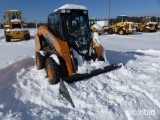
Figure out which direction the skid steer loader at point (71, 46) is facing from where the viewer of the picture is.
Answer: facing the viewer and to the right of the viewer

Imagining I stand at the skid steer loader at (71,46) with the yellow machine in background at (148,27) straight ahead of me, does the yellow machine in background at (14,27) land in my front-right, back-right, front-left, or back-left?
front-left

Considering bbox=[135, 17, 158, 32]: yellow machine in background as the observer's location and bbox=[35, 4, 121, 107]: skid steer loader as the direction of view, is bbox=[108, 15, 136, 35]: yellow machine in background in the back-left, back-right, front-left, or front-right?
front-right

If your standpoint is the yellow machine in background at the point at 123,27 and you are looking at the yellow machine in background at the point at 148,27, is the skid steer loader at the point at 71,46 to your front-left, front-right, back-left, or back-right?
back-right

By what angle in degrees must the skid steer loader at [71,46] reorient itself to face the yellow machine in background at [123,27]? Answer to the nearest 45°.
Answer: approximately 135° to its left

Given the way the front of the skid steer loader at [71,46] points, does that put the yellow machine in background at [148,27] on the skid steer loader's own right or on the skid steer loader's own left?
on the skid steer loader's own left

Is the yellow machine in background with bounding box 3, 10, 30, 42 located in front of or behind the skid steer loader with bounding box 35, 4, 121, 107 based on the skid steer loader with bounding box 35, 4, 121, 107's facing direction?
behind

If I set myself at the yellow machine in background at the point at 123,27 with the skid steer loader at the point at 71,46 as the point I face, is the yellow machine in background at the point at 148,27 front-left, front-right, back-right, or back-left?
back-left
